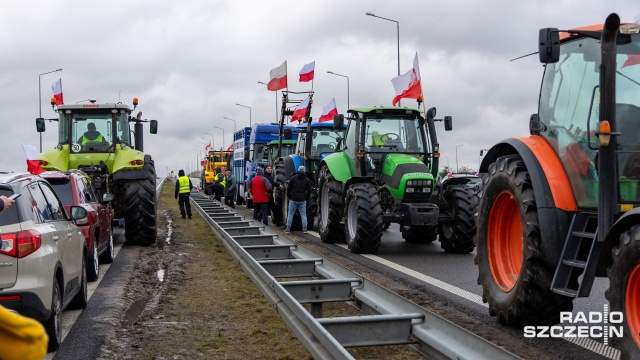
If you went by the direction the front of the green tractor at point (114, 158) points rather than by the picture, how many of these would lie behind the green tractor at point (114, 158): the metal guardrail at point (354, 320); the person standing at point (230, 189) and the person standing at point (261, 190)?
1
